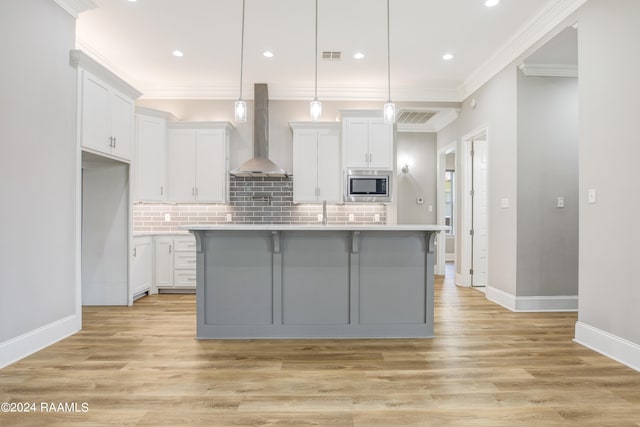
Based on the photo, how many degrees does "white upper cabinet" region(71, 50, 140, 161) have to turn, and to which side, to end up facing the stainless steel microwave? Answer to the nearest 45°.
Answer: approximately 45° to its left

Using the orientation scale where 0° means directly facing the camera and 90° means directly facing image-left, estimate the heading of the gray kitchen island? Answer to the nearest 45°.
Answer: approximately 0°

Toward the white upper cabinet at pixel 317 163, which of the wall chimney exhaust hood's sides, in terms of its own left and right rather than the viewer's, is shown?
left

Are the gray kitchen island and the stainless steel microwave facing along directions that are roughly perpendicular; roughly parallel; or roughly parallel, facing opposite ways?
roughly parallel

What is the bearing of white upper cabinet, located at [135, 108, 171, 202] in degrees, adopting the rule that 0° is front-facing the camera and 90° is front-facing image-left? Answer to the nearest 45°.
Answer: approximately 315°

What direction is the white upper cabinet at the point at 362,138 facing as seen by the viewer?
toward the camera

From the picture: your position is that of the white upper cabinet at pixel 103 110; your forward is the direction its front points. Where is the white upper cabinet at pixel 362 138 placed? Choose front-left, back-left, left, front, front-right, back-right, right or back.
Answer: front-left

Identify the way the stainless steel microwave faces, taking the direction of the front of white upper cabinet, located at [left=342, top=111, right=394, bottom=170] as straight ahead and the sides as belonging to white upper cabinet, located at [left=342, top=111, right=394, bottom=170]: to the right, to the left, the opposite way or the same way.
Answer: the same way

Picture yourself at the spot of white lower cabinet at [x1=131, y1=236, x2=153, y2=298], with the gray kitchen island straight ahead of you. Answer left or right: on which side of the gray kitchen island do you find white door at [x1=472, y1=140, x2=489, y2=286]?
left

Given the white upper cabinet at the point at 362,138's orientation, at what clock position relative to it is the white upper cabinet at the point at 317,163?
the white upper cabinet at the point at 317,163 is roughly at 3 o'clock from the white upper cabinet at the point at 362,138.

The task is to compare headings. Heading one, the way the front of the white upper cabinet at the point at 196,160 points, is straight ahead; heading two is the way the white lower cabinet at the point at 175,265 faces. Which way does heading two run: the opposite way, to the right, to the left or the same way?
the same way

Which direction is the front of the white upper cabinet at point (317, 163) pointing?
toward the camera

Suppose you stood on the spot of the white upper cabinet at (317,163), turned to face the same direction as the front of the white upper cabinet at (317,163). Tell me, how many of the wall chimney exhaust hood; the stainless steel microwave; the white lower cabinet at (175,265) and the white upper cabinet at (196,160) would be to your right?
3

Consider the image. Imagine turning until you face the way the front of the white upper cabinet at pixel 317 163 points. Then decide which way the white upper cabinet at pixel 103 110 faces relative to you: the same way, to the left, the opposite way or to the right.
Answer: to the left

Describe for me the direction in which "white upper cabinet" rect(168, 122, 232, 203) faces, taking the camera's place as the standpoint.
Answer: facing the viewer
